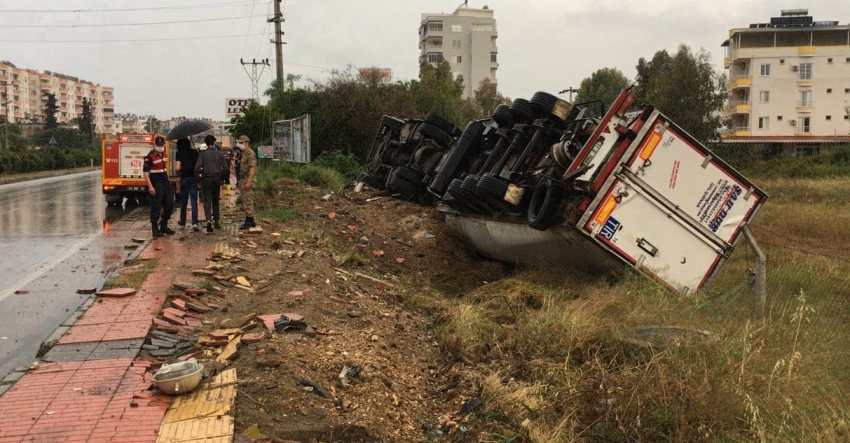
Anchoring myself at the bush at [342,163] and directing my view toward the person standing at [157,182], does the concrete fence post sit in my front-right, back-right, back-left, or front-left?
front-left

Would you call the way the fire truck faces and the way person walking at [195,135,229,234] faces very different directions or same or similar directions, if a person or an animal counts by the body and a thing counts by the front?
same or similar directions
